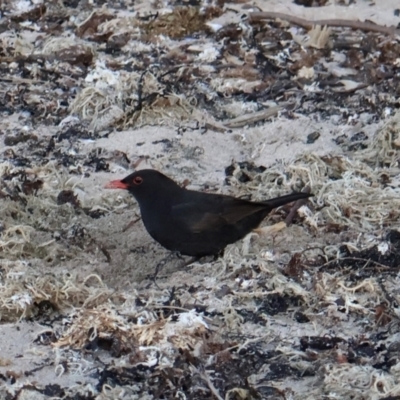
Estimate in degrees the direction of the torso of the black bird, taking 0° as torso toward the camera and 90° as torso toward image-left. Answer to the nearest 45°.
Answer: approximately 90°

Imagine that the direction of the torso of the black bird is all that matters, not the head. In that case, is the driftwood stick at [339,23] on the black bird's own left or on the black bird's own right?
on the black bird's own right
